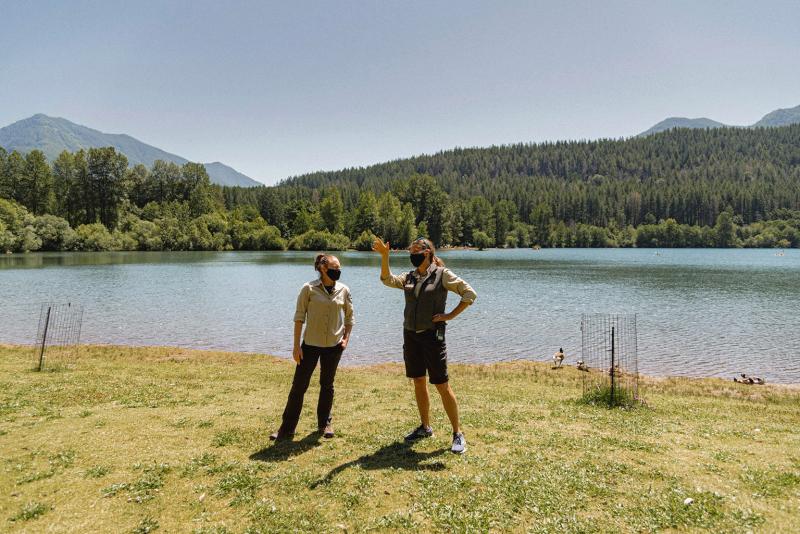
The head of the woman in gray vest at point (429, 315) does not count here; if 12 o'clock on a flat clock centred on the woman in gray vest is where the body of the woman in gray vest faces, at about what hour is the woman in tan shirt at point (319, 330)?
The woman in tan shirt is roughly at 2 o'clock from the woman in gray vest.

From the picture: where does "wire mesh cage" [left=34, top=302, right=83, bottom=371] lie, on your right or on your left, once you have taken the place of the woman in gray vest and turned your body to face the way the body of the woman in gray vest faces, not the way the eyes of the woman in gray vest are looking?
on your right

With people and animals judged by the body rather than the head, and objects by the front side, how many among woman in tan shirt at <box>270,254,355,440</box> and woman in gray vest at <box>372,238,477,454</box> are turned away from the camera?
0

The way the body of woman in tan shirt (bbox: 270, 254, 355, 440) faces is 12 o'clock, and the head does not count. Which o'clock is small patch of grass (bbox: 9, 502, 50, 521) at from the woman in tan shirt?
The small patch of grass is roughly at 2 o'clock from the woman in tan shirt.

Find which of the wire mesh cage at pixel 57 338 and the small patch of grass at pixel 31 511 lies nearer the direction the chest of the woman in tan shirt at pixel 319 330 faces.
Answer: the small patch of grass

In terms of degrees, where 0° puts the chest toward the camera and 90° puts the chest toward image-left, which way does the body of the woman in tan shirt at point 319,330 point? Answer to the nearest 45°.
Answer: approximately 0°

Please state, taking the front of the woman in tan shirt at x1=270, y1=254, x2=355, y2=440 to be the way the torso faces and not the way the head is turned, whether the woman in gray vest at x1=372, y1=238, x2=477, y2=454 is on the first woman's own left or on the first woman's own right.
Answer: on the first woman's own left

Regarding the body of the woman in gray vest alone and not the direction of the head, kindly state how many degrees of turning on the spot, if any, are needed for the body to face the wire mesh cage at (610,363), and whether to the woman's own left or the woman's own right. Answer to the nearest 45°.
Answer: approximately 180°

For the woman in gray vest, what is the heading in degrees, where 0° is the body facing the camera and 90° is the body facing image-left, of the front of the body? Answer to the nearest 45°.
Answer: approximately 45°

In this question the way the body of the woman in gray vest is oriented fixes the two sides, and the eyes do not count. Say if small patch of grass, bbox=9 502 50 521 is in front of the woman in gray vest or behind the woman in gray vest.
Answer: in front

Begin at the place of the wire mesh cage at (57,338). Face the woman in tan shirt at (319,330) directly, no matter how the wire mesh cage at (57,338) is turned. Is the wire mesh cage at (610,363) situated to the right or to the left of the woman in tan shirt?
left

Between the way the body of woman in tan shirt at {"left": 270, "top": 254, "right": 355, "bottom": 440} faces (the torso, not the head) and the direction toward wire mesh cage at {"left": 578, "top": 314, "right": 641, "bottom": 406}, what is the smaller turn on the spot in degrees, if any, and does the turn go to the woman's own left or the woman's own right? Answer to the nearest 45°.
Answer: approximately 135° to the woman's own left

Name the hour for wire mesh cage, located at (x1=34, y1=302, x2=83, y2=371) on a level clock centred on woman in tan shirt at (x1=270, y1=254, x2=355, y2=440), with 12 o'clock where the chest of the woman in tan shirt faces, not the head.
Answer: The wire mesh cage is roughly at 5 o'clock from the woman in tan shirt.
